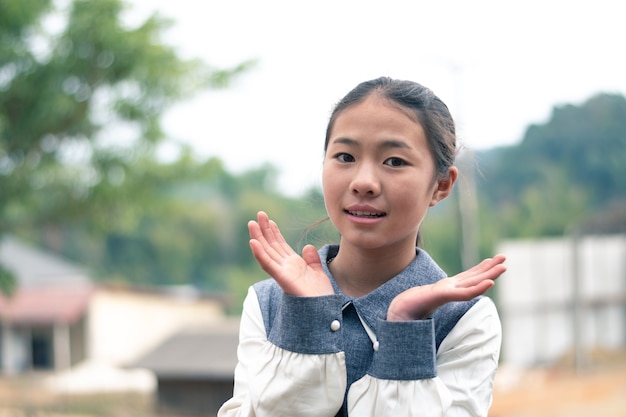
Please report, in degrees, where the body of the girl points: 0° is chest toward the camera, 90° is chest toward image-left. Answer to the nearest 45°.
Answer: approximately 45°

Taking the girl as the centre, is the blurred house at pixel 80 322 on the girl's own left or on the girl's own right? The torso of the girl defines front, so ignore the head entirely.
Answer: on the girl's own right

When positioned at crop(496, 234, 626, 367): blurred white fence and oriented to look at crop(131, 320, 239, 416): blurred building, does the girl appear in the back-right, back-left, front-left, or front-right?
front-left

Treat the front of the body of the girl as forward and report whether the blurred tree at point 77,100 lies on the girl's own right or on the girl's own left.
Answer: on the girl's own right

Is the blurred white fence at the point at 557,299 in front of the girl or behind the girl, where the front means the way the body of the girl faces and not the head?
behind

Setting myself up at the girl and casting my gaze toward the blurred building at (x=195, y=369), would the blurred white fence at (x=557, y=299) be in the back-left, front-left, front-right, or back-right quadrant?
front-right

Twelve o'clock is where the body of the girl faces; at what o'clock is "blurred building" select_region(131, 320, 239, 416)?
The blurred building is roughly at 4 o'clock from the girl.
